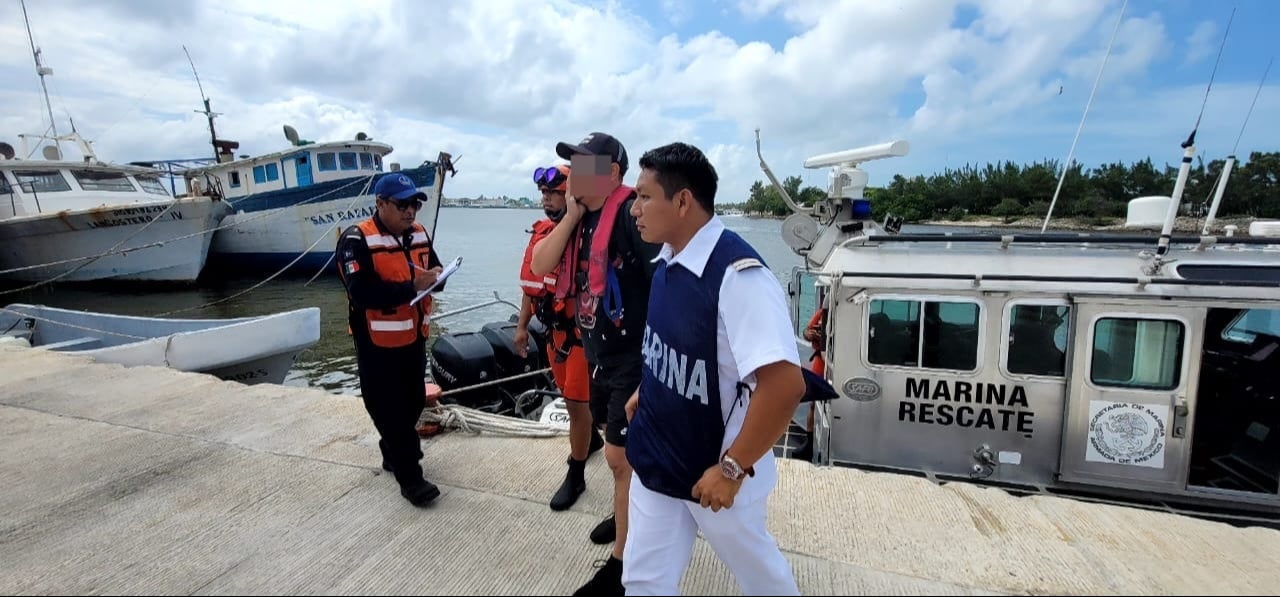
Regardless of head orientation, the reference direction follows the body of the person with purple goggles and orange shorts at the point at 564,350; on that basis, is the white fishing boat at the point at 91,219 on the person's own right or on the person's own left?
on the person's own right

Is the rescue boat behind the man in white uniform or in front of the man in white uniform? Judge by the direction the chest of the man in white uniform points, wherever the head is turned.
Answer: behind

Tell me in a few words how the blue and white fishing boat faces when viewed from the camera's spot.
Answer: facing the viewer and to the right of the viewer

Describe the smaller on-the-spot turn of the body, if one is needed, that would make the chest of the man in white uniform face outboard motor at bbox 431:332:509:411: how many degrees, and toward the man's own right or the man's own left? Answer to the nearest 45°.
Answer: approximately 90° to the man's own right

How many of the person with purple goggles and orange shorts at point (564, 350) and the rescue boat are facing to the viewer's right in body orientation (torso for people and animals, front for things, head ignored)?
1

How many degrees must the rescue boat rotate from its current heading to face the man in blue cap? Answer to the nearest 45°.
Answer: approximately 135° to its right

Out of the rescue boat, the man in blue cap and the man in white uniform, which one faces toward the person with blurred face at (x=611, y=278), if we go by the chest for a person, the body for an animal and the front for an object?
the man in blue cap

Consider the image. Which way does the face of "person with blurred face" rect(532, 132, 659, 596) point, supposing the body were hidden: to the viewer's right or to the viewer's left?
to the viewer's left

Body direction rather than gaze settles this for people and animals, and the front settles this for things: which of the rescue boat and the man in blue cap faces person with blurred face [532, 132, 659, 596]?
the man in blue cap

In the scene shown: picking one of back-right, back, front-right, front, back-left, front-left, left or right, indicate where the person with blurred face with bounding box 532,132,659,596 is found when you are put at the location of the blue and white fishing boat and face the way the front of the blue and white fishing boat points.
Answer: front-right

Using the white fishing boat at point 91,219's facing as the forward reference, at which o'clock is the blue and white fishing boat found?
The blue and white fishing boat is roughly at 11 o'clock from the white fishing boat.

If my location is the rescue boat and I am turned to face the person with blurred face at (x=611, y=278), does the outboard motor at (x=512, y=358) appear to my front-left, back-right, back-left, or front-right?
front-right

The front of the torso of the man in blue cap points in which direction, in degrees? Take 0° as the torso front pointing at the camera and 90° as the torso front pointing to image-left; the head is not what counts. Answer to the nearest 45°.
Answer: approximately 315°

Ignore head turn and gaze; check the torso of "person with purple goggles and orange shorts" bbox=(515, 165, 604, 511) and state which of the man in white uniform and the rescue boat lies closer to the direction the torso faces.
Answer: the man in white uniform

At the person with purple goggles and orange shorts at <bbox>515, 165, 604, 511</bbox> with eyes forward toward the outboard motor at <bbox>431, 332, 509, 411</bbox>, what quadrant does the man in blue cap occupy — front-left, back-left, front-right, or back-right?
front-left

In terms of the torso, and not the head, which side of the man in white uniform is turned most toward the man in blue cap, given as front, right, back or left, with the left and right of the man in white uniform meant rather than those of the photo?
right
